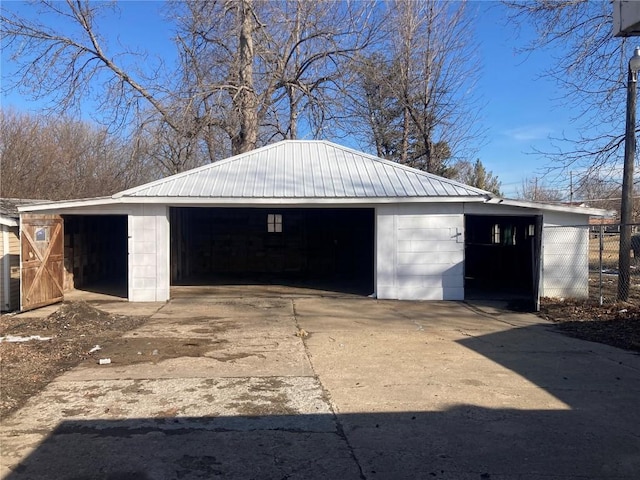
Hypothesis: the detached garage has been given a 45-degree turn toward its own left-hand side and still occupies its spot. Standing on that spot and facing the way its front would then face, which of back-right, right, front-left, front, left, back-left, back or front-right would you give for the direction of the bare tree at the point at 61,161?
back

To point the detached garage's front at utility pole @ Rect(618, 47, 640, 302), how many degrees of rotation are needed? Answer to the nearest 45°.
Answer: approximately 90° to its left

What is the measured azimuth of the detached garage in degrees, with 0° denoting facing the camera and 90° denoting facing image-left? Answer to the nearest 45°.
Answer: approximately 0°

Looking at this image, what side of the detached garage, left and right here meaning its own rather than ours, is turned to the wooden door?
right
